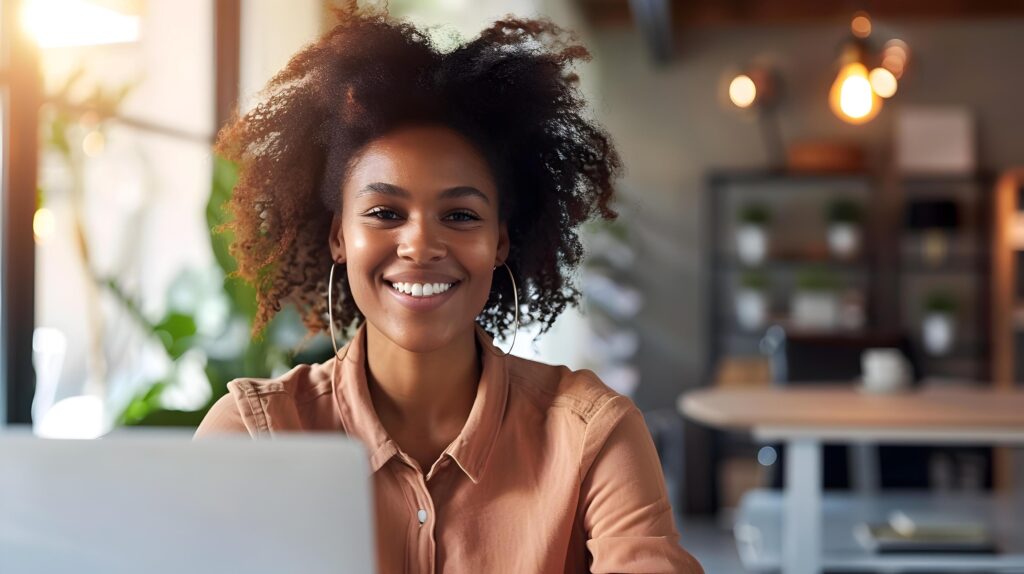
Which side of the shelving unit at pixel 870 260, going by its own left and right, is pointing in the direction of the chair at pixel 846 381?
front

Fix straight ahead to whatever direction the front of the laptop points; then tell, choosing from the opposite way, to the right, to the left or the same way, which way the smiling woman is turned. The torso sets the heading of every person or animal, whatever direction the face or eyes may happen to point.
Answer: the opposite way

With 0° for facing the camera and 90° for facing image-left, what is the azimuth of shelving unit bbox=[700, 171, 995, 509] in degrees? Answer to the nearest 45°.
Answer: approximately 0°

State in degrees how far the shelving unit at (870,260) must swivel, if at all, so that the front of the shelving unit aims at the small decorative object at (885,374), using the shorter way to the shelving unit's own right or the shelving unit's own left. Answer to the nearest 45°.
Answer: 0° — it already faces it

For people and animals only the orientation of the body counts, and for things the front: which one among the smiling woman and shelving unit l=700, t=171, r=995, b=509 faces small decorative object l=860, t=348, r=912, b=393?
the shelving unit

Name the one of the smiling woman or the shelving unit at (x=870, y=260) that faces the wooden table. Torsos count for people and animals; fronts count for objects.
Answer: the shelving unit

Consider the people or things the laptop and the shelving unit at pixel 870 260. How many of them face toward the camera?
1

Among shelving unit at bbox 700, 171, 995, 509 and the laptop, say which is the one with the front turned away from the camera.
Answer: the laptop

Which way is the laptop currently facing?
away from the camera

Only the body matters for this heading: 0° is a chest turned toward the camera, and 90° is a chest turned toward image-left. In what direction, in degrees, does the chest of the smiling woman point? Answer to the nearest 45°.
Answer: approximately 0°
